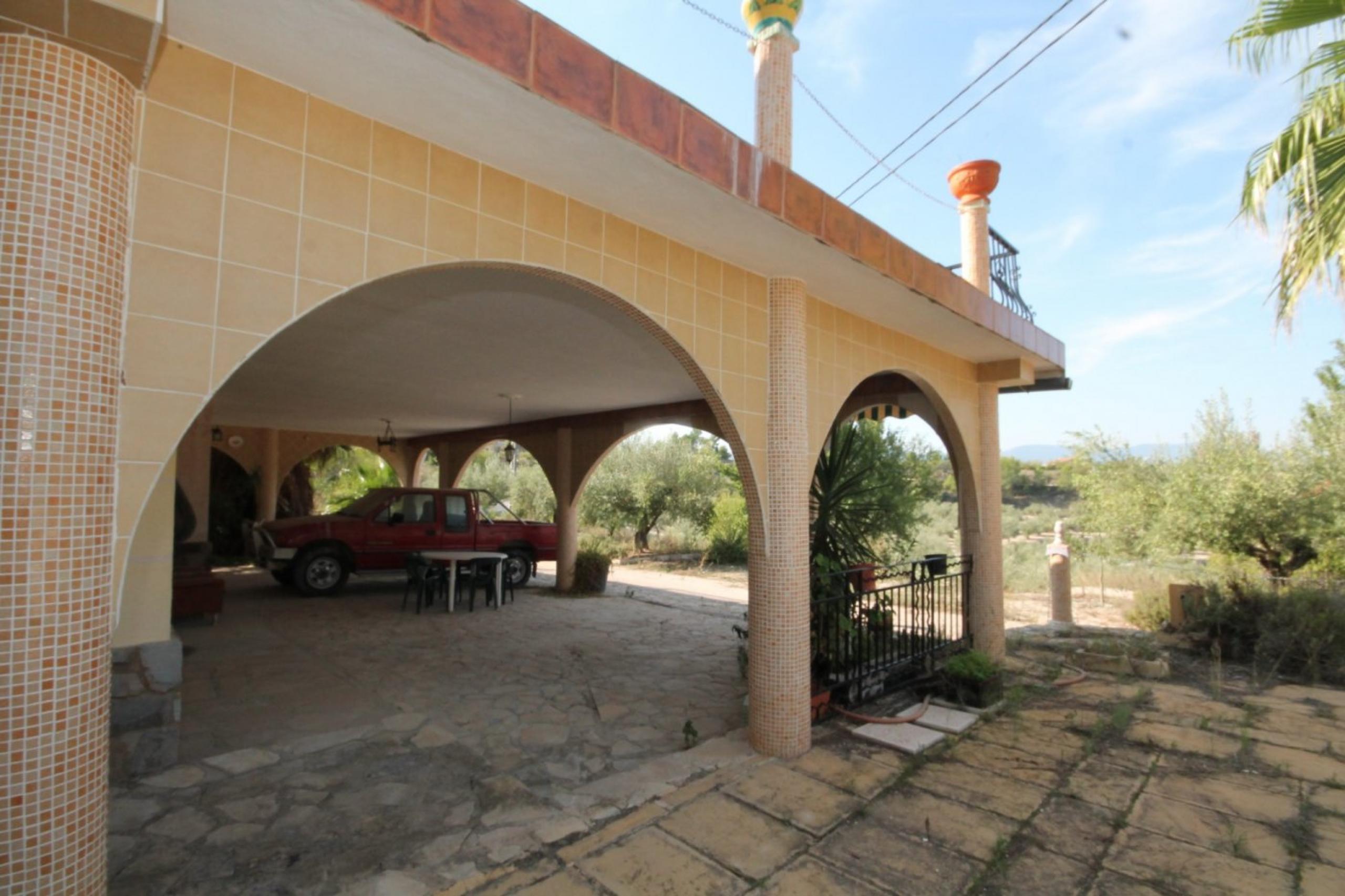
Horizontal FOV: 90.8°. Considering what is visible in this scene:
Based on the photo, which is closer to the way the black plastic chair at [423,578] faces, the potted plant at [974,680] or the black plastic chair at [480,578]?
the black plastic chair

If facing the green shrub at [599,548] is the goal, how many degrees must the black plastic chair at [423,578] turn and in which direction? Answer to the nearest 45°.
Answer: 0° — it already faces it

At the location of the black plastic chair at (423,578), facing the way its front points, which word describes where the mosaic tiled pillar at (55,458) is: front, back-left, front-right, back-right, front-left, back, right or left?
back-right

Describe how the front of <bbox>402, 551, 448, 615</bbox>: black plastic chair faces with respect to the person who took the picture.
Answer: facing away from the viewer and to the right of the viewer

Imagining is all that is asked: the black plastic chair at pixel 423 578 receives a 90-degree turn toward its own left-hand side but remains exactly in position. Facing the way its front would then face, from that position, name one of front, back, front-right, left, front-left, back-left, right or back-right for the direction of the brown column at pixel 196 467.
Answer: left

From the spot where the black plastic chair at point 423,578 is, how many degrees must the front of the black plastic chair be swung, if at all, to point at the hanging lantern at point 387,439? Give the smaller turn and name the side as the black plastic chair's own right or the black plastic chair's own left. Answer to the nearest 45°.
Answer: approximately 45° to the black plastic chair's own left
